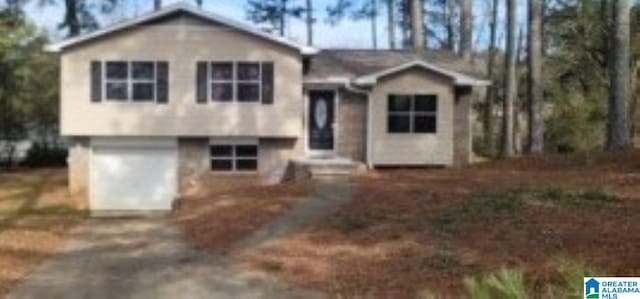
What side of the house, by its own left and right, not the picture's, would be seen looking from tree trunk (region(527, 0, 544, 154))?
left

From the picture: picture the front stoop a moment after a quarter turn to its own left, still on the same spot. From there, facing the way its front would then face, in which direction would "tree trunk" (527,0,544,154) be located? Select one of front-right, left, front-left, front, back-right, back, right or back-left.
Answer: front-left

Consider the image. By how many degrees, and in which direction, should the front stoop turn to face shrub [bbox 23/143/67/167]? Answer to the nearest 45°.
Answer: approximately 135° to its right

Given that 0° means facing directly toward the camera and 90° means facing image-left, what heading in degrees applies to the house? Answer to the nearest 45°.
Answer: approximately 0°

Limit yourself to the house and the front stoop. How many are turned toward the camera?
2
